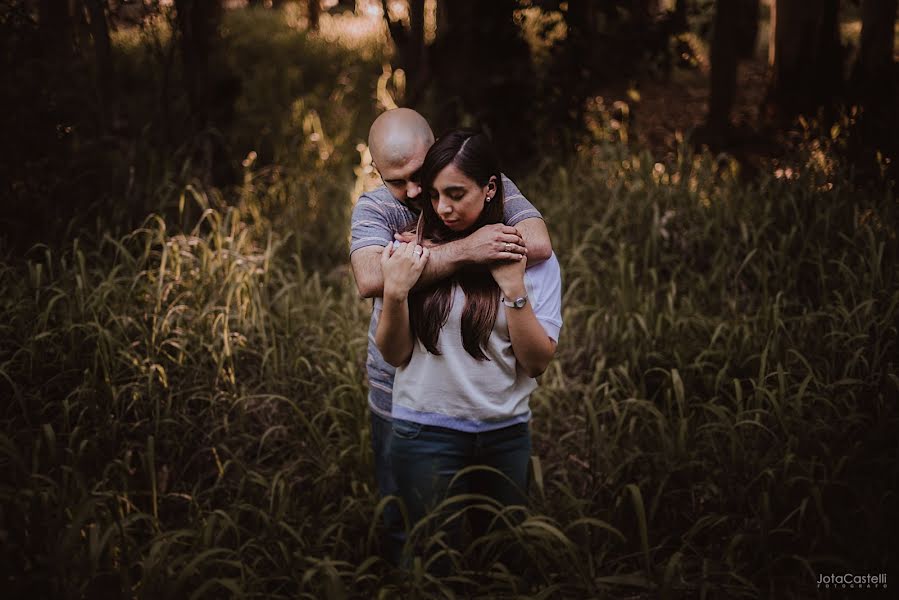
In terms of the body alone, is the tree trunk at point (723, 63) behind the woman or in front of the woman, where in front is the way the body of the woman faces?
behind

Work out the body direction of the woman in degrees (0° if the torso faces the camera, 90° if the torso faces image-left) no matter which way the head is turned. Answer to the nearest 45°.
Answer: approximately 0°

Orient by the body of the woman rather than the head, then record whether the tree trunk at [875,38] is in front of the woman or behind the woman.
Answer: behind

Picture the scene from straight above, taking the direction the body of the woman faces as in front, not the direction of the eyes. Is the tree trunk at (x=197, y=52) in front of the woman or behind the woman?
behind

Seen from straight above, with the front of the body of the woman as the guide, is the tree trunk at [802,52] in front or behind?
behind

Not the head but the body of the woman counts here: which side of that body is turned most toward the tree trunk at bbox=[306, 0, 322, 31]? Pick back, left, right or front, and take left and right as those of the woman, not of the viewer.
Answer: back

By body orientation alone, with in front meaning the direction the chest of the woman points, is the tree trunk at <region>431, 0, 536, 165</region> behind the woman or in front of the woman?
behind

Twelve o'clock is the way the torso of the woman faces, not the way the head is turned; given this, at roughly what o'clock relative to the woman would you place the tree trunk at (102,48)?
The tree trunk is roughly at 5 o'clock from the woman.

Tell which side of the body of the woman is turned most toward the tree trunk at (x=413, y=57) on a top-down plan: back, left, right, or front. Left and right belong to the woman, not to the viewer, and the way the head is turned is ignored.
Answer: back
